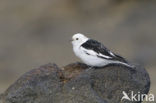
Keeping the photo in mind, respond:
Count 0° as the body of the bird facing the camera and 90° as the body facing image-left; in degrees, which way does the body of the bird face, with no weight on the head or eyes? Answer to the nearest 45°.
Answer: approximately 90°
